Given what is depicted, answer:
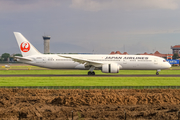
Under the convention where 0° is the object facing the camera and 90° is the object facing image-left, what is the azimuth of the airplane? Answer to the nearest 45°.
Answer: approximately 270°
